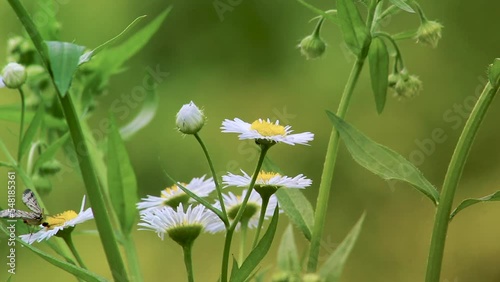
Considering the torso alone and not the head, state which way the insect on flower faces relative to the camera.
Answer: to the viewer's right
